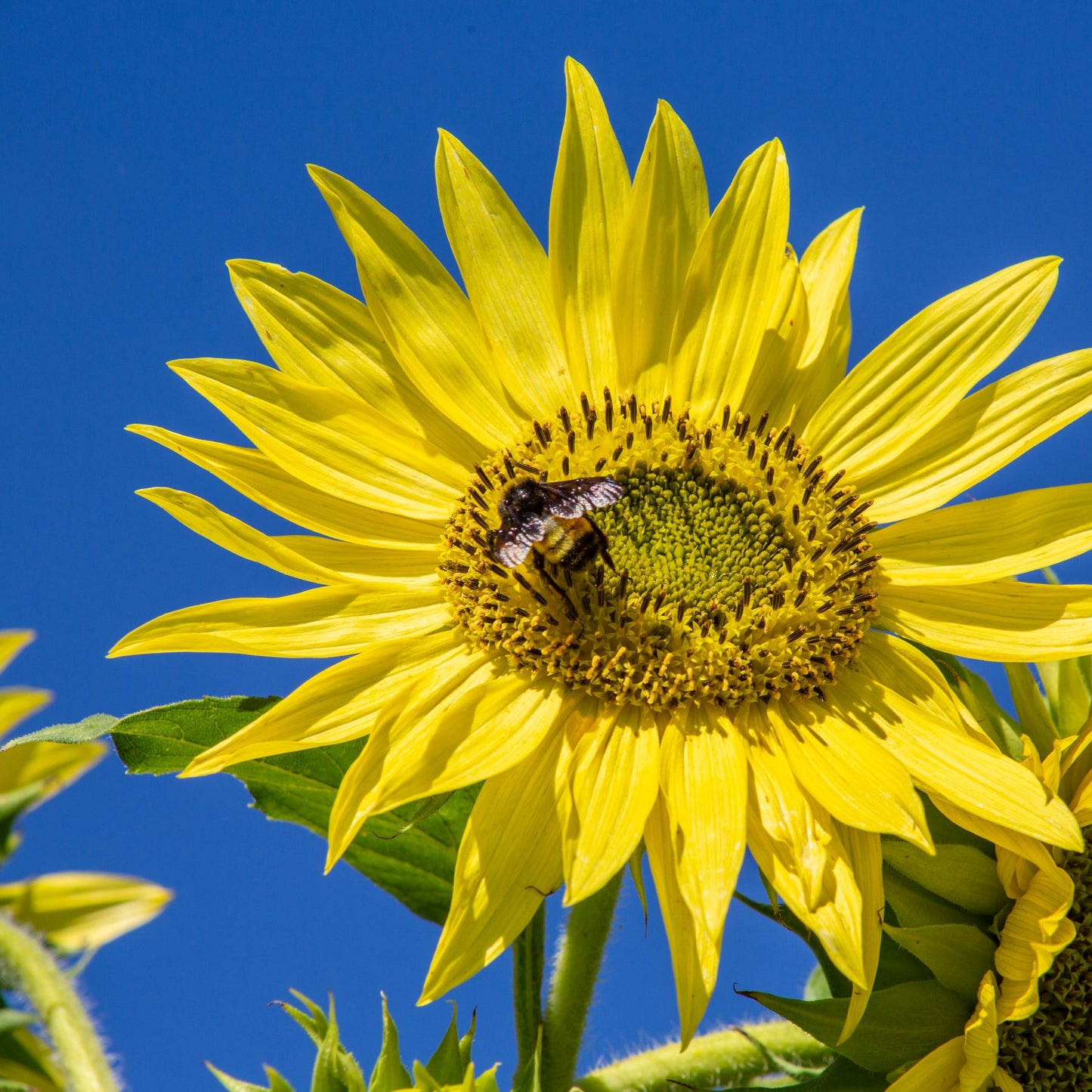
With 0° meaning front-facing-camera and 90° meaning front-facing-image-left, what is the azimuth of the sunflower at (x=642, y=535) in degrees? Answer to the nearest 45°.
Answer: approximately 0°
